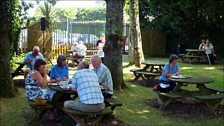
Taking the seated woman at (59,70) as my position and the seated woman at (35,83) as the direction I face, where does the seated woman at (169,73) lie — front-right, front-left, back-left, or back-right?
back-left

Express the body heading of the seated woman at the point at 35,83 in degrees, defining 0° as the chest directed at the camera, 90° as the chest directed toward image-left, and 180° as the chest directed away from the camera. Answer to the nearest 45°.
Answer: approximately 270°

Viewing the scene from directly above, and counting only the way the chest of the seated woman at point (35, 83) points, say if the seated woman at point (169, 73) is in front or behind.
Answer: in front

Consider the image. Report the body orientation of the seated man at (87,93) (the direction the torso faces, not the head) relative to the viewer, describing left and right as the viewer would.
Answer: facing away from the viewer and to the left of the viewer
